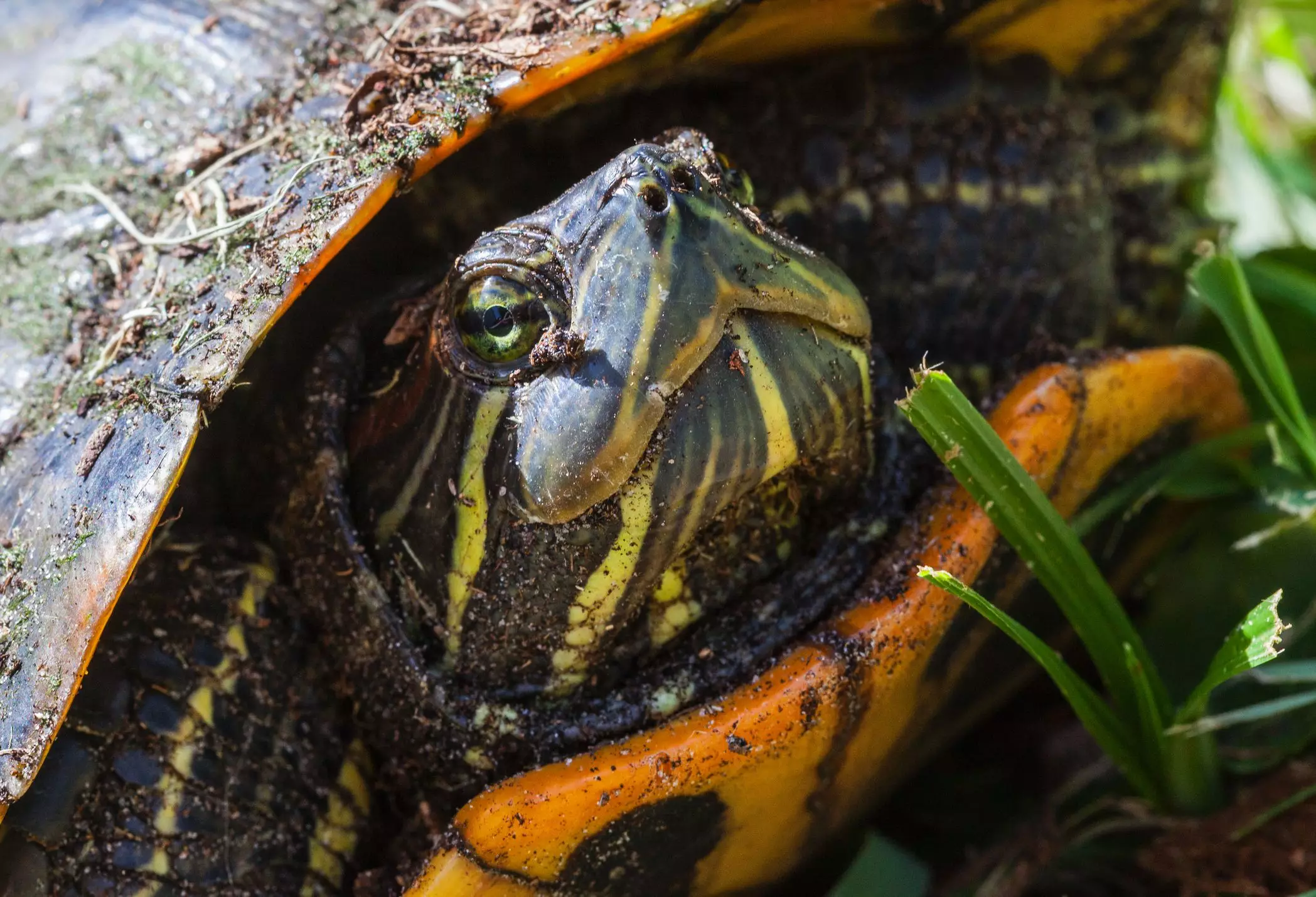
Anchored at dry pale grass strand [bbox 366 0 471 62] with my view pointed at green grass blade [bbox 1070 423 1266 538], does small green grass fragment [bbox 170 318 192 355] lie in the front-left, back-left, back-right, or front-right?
back-right

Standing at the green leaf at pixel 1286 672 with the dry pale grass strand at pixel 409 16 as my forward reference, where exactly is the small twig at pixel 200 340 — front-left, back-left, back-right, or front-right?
front-left

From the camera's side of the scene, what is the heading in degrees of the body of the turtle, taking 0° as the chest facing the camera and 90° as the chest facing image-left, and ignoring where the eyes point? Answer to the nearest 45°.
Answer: approximately 315°
